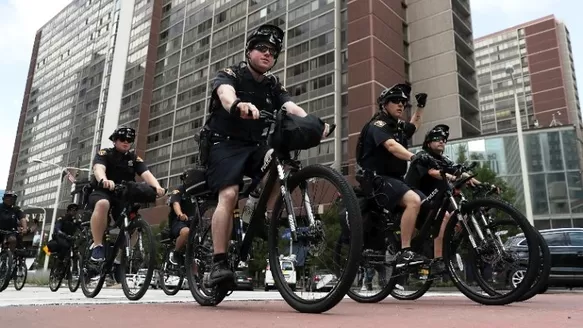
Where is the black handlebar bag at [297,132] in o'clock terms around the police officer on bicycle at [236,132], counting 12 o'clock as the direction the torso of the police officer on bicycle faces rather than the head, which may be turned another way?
The black handlebar bag is roughly at 12 o'clock from the police officer on bicycle.

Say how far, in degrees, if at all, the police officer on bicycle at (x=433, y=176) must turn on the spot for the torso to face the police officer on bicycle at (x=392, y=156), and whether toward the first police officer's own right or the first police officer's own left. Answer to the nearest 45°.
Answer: approximately 90° to the first police officer's own right

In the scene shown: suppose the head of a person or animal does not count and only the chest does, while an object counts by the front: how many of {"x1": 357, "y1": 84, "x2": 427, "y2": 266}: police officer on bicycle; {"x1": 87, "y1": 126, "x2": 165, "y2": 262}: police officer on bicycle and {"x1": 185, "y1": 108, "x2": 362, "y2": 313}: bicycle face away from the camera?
0

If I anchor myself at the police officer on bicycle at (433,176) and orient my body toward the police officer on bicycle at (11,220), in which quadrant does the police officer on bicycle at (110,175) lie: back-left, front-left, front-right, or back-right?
front-left

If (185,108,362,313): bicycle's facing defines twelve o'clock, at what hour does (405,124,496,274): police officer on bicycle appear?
The police officer on bicycle is roughly at 9 o'clock from the bicycle.

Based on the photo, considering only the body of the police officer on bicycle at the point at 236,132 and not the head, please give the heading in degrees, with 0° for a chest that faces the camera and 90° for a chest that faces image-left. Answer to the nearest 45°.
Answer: approximately 315°

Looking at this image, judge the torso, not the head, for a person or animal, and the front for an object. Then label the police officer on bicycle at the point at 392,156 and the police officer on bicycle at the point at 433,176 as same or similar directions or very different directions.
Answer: same or similar directions

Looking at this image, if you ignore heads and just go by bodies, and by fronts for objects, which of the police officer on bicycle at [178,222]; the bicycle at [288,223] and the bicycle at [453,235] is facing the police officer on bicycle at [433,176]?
the police officer on bicycle at [178,222]

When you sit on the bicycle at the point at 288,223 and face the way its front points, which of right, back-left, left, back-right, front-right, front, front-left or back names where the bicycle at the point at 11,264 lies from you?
back

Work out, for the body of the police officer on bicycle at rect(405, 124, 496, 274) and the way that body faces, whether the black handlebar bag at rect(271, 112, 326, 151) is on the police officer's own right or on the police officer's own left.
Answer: on the police officer's own right

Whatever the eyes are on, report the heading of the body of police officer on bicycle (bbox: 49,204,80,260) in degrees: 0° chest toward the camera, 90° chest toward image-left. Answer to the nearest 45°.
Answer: approximately 315°

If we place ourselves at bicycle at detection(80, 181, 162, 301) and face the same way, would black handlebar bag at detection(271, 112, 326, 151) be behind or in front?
in front

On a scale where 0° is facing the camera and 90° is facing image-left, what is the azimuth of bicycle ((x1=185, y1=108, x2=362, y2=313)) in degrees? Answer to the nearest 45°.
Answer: approximately 315°

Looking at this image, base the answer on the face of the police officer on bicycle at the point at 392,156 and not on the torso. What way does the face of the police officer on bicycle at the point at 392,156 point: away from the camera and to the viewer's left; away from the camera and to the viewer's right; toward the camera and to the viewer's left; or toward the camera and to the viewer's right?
toward the camera and to the viewer's right

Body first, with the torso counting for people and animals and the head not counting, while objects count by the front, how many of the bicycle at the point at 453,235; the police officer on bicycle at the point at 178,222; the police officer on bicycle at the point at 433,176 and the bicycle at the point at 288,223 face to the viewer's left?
0

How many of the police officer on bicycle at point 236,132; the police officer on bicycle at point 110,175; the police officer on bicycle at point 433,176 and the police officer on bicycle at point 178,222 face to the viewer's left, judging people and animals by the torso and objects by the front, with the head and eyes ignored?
0

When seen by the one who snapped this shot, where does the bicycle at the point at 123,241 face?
facing the viewer and to the right of the viewer

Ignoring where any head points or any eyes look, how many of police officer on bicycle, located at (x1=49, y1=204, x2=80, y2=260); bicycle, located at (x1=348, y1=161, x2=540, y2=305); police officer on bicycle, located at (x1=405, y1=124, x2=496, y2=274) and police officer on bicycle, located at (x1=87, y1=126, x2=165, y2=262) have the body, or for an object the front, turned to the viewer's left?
0

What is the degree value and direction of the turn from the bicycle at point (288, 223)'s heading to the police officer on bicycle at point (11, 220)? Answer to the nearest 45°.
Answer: approximately 180°
